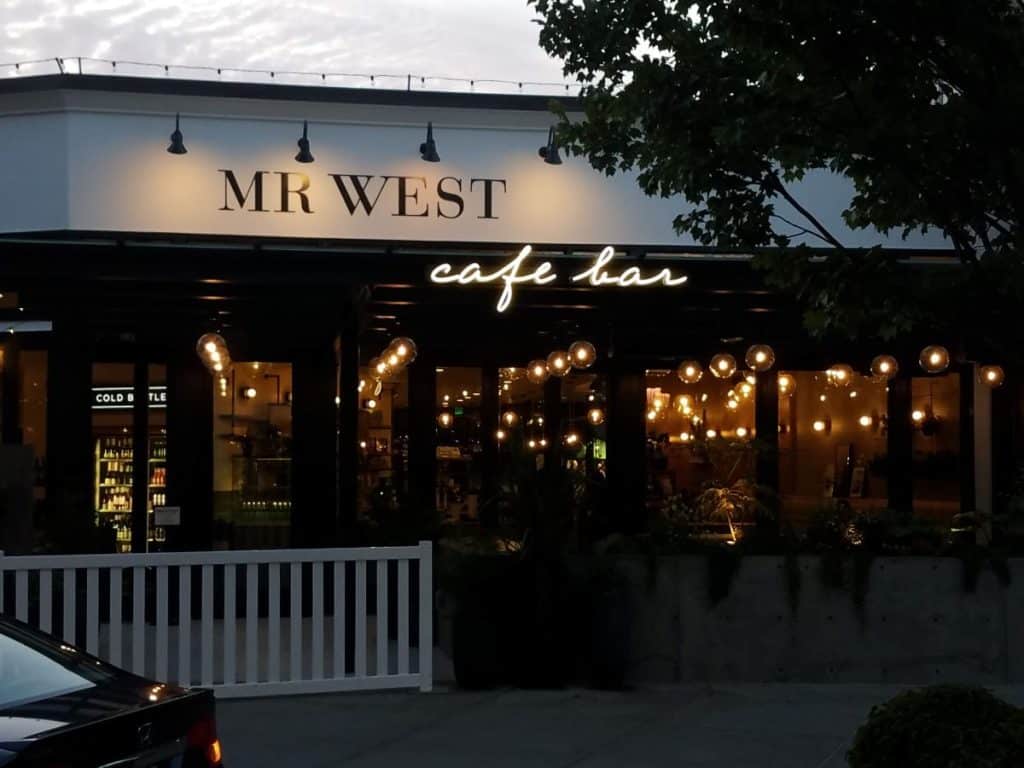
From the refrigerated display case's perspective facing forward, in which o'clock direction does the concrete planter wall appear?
The concrete planter wall is roughly at 11 o'clock from the refrigerated display case.

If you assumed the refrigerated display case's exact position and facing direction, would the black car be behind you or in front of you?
in front

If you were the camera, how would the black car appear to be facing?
facing away from the viewer and to the left of the viewer

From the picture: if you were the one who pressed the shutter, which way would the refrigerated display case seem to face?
facing the viewer

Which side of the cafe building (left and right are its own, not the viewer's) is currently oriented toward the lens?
front

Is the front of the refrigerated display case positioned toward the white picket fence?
yes

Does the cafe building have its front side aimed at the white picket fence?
yes

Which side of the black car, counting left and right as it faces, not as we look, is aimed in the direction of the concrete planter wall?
right

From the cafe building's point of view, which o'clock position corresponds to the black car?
The black car is roughly at 12 o'clock from the cafe building.

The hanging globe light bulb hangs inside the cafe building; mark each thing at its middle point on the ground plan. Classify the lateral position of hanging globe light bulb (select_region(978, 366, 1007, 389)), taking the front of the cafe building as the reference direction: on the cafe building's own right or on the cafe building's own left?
on the cafe building's own left

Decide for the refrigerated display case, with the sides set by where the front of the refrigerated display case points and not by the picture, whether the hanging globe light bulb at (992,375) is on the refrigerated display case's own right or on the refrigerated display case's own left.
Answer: on the refrigerated display case's own left

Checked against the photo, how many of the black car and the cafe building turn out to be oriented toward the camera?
1
